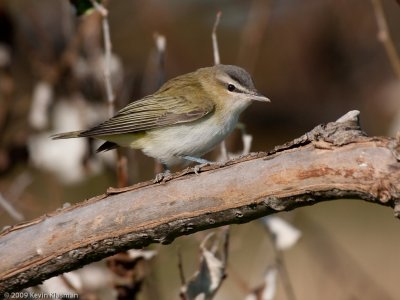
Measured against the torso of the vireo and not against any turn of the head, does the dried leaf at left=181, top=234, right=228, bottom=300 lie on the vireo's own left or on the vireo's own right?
on the vireo's own left

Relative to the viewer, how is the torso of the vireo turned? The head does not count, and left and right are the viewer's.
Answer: facing to the right of the viewer

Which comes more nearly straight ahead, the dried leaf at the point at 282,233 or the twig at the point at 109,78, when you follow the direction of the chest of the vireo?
the dried leaf

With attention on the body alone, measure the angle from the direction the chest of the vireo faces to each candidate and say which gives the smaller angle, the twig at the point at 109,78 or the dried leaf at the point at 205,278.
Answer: the dried leaf

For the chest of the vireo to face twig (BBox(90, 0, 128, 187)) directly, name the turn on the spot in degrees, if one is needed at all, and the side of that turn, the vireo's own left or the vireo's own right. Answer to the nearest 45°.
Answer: approximately 180°
